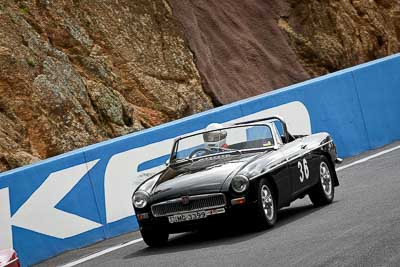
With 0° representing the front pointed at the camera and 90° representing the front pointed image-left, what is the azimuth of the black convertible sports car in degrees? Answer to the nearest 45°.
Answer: approximately 45°

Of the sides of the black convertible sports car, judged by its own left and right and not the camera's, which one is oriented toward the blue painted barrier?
right
